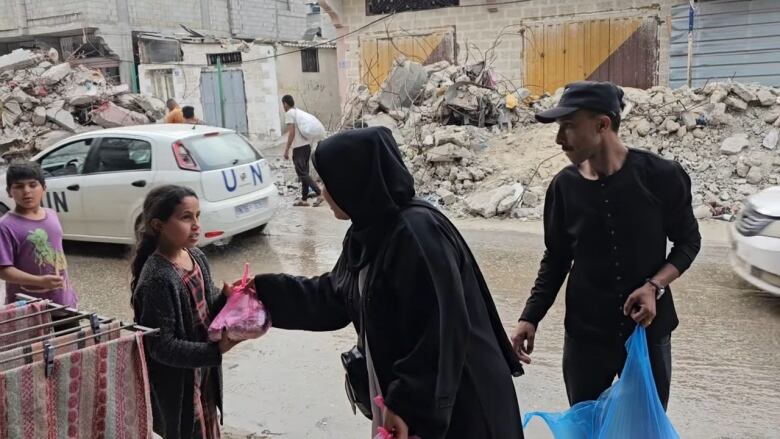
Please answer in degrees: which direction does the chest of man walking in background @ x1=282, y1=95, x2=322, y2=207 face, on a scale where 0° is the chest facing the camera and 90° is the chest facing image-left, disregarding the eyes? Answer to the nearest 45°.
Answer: approximately 90°

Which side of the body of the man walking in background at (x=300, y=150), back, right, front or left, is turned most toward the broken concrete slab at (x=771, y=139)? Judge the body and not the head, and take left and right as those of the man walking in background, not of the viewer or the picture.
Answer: back

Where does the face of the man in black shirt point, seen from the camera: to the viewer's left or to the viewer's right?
to the viewer's left

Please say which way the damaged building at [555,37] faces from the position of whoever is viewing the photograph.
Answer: facing the viewer

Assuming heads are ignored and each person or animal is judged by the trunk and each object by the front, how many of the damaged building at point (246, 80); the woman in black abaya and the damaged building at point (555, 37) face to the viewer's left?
1

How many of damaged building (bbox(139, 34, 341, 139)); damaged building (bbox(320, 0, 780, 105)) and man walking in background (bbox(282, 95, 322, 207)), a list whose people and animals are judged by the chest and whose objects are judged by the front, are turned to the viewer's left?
1

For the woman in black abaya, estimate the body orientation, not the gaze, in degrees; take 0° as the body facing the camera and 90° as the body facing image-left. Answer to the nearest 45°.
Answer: approximately 90°

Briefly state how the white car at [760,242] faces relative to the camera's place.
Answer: facing the viewer and to the left of the viewer

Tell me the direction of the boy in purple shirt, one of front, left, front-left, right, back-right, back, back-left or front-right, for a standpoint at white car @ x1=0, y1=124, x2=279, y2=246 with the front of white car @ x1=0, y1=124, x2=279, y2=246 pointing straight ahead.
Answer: back-left

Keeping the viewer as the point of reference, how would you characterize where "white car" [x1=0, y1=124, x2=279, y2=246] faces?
facing away from the viewer and to the left of the viewer

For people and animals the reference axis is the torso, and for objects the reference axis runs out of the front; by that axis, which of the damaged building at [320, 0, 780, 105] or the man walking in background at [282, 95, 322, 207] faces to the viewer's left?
the man walking in background
